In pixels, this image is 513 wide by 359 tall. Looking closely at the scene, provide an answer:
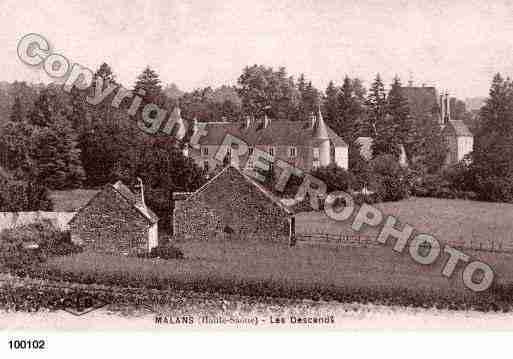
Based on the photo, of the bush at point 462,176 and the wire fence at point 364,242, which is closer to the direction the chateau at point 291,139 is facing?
the wire fence

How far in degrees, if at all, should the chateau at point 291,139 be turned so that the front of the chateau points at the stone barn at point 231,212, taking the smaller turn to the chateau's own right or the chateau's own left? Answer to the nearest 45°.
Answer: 0° — it already faces it

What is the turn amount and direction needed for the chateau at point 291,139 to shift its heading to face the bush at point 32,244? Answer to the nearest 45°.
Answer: approximately 45° to its right

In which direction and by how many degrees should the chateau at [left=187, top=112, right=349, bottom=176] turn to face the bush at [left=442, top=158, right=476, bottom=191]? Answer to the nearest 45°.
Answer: approximately 45° to its left
